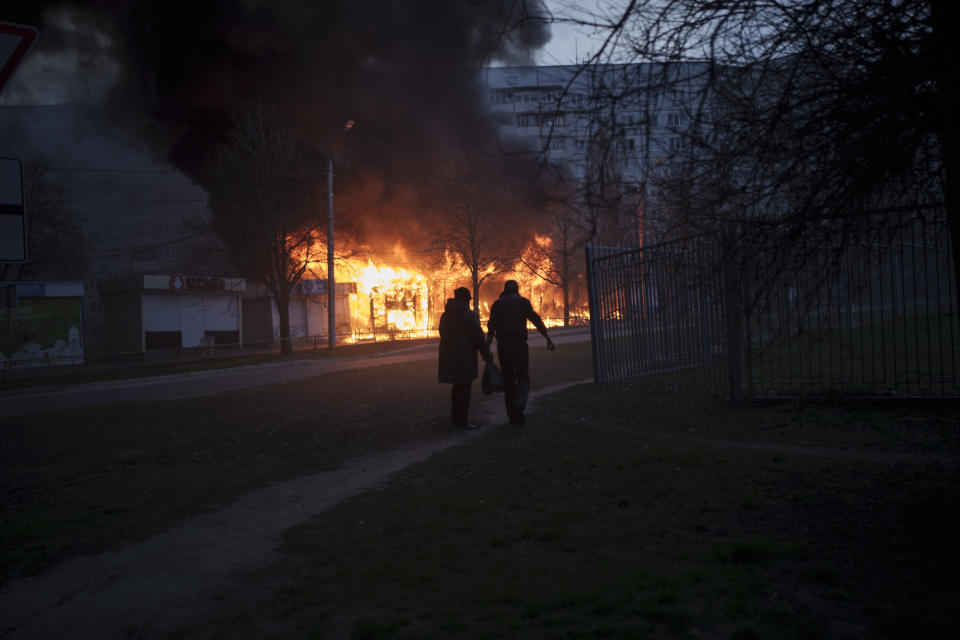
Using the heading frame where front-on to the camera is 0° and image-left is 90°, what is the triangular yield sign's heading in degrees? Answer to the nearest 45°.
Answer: approximately 0°

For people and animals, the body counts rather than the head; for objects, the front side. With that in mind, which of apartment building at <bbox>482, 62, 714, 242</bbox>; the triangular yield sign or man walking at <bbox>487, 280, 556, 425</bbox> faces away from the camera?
the man walking

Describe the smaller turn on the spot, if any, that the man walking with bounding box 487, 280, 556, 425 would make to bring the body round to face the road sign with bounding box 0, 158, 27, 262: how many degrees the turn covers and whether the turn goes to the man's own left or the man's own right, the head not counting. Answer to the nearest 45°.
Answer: approximately 135° to the man's own left

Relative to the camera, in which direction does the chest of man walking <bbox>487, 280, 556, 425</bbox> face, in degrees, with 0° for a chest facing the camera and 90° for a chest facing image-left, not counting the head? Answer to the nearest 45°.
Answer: approximately 180°

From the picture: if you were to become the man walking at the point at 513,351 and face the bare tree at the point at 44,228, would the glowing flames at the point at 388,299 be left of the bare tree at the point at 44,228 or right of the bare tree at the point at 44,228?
right

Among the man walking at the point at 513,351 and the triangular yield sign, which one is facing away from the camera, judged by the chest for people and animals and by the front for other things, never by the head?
the man walking

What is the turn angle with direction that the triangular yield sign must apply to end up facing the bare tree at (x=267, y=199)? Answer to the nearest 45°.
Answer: approximately 180°

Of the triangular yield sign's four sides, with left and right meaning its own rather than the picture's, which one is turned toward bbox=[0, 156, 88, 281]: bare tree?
back

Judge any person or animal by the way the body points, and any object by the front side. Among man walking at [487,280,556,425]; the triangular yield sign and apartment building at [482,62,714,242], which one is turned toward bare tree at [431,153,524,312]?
the man walking
